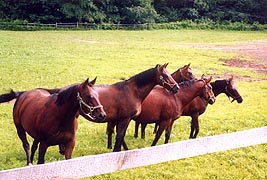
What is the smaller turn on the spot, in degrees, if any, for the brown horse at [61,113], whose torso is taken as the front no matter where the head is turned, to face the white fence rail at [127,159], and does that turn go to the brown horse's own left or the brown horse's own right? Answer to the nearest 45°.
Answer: approximately 45° to the brown horse's own right

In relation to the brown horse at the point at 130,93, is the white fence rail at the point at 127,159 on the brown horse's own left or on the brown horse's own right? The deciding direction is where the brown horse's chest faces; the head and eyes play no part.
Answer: on the brown horse's own right

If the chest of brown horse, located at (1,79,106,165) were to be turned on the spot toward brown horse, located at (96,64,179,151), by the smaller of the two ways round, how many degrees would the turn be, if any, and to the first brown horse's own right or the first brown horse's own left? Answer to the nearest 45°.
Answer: approximately 90° to the first brown horse's own left

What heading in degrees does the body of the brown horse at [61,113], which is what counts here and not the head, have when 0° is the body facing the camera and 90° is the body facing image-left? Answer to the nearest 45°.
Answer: approximately 315°

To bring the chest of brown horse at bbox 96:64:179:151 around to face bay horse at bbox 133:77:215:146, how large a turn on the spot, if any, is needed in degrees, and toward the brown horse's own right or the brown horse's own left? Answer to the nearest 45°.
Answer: approximately 45° to the brown horse's own left

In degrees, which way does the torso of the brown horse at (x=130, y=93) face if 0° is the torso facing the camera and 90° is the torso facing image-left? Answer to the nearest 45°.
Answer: approximately 270°

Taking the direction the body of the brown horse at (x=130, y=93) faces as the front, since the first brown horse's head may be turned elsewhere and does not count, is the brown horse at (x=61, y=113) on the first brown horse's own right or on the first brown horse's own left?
on the first brown horse's own right

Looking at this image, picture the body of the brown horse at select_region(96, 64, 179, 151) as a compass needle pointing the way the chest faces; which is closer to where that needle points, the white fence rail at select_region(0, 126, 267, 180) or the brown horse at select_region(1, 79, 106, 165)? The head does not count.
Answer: the white fence rail
